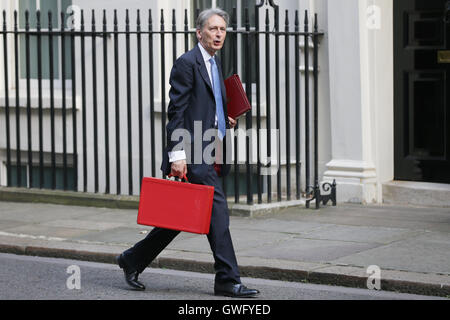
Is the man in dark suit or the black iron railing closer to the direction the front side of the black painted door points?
the man in dark suit

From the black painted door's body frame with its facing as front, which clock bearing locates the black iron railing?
The black iron railing is roughly at 3 o'clock from the black painted door.

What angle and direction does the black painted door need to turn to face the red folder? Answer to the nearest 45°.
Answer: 0° — it already faces it

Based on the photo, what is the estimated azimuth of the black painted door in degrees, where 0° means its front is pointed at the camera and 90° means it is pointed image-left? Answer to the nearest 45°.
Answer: approximately 0°
